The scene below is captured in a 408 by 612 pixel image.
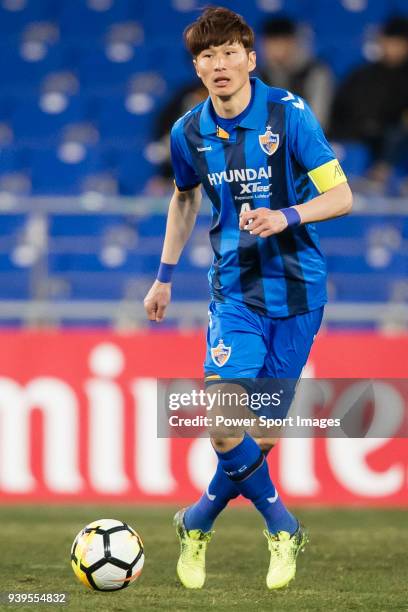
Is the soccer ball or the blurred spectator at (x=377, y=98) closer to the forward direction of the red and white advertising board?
the soccer ball

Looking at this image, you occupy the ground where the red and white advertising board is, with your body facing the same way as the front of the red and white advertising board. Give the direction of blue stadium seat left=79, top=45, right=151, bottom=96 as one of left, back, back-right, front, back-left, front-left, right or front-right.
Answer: back

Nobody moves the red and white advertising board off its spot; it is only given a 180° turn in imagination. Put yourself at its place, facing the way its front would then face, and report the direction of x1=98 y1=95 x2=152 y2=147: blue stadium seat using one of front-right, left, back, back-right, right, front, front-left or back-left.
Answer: front

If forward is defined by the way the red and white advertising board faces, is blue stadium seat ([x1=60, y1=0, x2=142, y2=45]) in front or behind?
behind

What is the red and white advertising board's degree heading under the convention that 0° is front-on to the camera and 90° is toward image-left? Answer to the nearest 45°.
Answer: approximately 0°

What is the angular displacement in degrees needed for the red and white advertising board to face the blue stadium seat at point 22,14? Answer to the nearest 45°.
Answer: approximately 180°

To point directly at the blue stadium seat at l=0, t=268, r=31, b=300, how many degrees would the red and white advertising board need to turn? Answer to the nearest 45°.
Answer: approximately 135° to its right

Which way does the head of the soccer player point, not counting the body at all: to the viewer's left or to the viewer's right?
to the viewer's left

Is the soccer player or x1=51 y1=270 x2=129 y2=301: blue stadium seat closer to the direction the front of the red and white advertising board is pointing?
the soccer player

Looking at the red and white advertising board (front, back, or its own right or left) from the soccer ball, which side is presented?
front
